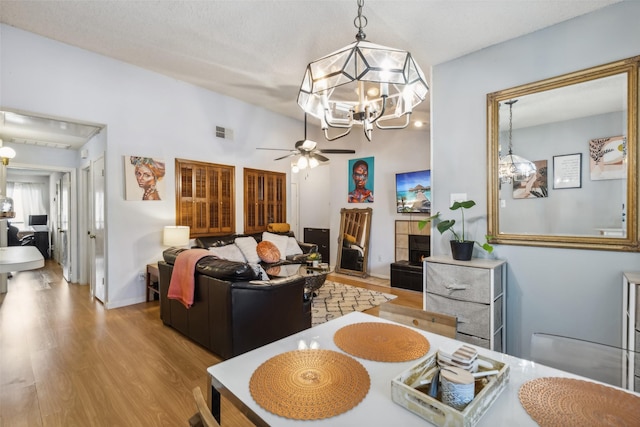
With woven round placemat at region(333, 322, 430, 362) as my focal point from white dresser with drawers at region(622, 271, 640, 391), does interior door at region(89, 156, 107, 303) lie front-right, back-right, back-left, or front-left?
front-right

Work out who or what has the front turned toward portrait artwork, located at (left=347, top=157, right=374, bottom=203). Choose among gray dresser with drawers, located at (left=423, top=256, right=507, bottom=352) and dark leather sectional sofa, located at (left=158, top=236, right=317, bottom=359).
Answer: the dark leather sectional sofa

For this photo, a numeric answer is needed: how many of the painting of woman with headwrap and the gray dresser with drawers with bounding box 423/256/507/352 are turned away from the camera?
0

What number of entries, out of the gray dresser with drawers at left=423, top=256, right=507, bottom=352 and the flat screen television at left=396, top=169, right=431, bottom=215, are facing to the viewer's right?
0

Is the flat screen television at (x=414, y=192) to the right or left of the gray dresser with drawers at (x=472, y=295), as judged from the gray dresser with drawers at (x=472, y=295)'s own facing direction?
on its right

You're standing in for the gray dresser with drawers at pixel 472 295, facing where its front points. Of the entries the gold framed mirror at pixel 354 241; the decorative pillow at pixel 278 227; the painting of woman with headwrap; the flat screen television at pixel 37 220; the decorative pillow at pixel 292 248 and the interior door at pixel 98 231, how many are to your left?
0

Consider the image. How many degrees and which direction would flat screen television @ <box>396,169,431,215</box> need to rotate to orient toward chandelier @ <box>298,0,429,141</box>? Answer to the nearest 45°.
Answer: approximately 45° to its left

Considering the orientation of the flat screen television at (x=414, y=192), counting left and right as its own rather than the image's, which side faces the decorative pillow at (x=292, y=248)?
front

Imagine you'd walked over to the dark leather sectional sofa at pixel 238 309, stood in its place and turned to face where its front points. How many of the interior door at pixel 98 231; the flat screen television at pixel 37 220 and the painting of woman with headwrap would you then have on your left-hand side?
3

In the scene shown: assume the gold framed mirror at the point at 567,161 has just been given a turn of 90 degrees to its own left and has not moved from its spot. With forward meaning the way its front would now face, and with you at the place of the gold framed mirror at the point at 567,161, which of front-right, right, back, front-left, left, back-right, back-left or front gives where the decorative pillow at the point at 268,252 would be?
back-right

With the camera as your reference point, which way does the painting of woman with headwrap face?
facing the viewer and to the right of the viewer

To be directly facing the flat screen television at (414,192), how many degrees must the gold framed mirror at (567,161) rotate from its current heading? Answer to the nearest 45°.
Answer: approximately 90° to its right

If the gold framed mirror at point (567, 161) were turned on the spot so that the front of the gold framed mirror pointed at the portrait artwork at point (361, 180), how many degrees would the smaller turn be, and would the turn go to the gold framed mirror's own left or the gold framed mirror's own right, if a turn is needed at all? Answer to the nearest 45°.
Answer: approximately 90° to the gold framed mirror's own right

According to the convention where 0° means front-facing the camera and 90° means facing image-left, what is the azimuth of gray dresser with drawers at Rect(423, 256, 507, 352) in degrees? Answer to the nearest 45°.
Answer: approximately 45°

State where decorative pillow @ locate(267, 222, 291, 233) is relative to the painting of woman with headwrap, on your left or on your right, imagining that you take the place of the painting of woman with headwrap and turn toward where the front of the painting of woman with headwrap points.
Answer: on your left

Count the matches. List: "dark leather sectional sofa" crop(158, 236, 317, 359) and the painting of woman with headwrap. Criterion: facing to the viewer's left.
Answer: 0

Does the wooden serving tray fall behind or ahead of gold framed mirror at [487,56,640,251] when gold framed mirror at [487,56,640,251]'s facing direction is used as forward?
ahead

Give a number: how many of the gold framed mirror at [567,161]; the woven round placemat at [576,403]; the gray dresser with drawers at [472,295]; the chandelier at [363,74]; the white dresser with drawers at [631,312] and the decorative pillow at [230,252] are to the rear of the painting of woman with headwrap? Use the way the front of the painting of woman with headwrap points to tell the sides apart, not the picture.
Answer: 0

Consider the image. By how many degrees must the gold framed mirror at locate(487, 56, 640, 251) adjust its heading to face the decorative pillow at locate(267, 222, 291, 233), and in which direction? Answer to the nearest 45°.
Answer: approximately 45° to its right

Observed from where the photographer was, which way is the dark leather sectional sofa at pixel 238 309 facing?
facing away from the viewer and to the right of the viewer
